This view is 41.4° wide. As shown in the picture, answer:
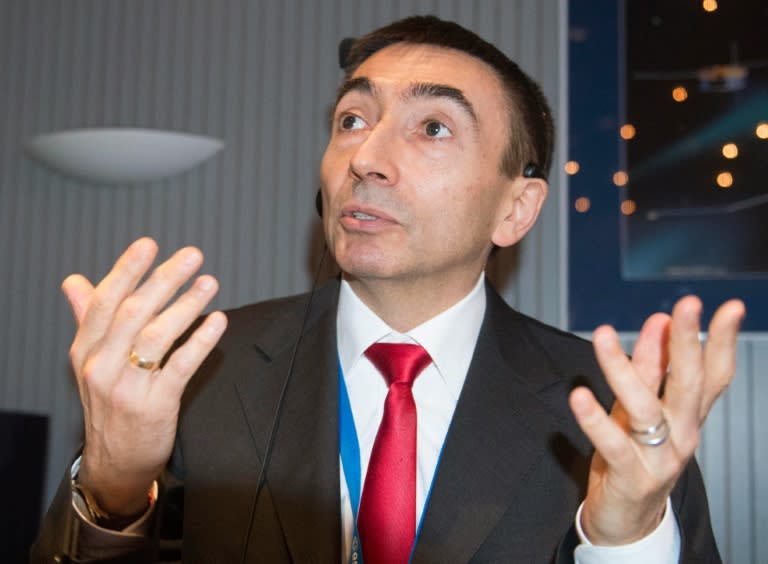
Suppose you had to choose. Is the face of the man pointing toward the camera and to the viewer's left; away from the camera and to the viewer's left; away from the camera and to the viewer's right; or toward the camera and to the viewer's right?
toward the camera and to the viewer's left

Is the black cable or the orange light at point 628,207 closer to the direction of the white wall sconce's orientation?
the black cable

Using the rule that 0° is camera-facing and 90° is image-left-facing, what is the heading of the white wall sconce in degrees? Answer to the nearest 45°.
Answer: approximately 0°

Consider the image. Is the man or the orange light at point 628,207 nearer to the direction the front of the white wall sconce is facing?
the man

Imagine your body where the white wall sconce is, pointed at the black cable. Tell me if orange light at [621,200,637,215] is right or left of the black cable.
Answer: left

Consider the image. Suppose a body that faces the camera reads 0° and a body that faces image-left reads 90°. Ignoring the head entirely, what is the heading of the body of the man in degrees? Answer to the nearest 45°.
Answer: approximately 0°

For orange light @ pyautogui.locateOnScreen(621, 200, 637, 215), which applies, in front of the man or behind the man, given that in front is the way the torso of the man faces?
behind

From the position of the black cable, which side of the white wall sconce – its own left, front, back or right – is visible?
front

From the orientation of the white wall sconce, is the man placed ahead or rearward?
ahead

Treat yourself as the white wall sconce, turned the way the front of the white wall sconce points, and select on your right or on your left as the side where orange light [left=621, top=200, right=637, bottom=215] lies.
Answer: on your left

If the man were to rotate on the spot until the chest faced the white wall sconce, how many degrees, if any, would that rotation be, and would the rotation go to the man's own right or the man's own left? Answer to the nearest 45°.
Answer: approximately 135° to the man's own right

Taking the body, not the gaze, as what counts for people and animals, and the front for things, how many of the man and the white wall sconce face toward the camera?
2
